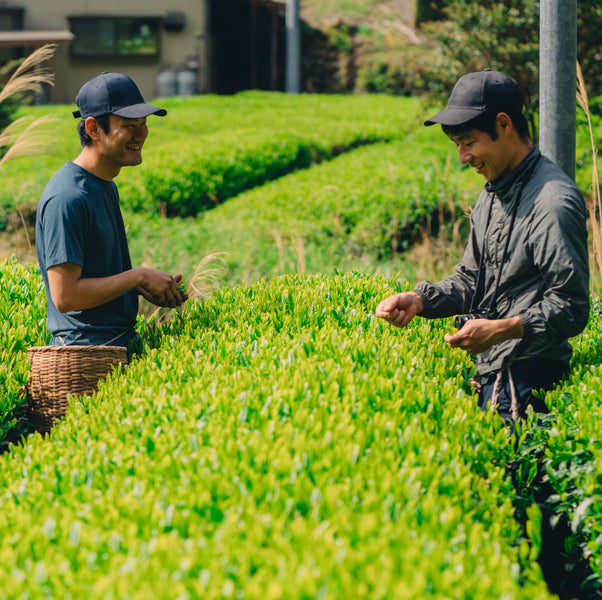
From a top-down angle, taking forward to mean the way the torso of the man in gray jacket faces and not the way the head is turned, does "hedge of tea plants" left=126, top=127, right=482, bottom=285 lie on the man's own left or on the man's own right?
on the man's own right

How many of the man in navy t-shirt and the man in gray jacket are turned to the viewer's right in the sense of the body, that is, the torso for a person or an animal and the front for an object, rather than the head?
1

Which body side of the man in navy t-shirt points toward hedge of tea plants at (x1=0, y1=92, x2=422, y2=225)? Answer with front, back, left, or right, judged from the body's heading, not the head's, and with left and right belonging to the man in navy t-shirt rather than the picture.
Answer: left

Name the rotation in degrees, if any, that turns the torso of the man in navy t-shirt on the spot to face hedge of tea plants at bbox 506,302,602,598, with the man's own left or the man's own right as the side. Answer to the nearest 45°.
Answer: approximately 45° to the man's own right

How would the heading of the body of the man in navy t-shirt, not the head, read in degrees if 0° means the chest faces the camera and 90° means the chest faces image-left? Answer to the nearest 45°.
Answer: approximately 270°

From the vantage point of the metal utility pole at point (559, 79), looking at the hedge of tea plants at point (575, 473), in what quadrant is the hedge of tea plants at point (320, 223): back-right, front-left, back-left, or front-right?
back-right

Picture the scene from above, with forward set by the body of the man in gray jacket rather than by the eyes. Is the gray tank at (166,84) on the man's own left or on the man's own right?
on the man's own right

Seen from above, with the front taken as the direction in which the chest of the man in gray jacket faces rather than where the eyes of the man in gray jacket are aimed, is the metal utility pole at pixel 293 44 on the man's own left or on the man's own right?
on the man's own right

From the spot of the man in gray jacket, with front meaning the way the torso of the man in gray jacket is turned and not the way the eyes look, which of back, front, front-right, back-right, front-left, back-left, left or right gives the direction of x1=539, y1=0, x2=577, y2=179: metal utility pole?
back-right

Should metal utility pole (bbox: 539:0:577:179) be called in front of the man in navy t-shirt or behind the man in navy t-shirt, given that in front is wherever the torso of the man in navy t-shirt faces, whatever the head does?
in front

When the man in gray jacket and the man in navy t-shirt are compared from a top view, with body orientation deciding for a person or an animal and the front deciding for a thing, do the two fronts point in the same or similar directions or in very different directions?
very different directions

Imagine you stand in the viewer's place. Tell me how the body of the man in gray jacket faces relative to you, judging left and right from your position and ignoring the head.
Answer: facing the viewer and to the left of the viewer
